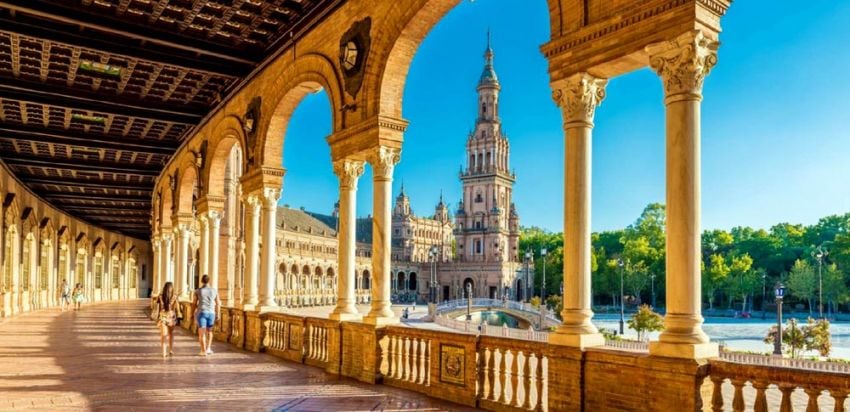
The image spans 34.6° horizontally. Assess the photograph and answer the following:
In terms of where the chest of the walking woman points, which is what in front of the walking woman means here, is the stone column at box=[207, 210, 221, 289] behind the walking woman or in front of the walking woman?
in front

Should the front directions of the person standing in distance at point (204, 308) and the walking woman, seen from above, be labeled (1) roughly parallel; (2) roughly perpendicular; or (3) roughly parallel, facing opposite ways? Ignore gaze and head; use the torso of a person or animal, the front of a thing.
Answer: roughly parallel

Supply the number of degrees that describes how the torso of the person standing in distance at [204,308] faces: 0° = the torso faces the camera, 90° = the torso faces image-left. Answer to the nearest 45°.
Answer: approximately 180°

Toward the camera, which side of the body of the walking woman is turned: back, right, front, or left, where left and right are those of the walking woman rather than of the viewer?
back

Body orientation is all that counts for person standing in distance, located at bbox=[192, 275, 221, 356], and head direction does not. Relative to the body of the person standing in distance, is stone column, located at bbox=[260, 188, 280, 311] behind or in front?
in front

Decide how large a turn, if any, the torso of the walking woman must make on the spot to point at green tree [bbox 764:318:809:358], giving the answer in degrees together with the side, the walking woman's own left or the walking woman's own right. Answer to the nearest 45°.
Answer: approximately 45° to the walking woman's own right

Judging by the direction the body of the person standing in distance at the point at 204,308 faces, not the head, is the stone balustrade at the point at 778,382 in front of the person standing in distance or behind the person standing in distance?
behind

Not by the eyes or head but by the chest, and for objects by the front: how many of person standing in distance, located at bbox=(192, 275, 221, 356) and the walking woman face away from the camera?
2

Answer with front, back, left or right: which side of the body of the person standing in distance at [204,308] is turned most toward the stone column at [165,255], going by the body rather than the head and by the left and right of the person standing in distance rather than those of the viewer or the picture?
front
